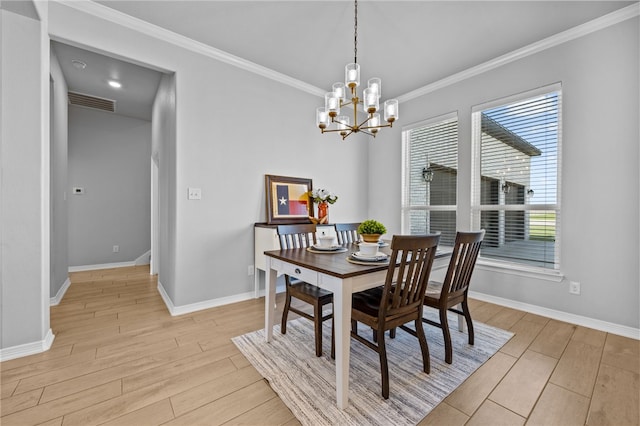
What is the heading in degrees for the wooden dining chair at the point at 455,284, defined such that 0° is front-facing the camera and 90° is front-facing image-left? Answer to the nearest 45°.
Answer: approximately 135°

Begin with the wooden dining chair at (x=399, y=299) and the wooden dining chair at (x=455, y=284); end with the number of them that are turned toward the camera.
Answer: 0

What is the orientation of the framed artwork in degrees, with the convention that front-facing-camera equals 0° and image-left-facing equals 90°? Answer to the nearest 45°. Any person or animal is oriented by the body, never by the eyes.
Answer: approximately 315°

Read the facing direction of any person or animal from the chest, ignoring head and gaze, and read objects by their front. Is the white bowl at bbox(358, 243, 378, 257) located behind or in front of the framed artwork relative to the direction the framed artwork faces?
in front

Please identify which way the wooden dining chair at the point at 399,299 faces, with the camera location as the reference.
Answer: facing away from the viewer and to the left of the viewer
